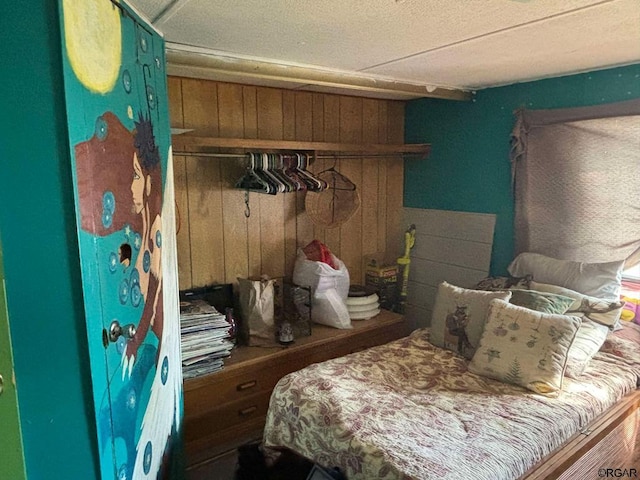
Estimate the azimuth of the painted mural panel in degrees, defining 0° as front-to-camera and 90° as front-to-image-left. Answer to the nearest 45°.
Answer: approximately 315°

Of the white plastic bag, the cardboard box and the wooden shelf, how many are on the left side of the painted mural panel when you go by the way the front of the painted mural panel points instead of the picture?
3

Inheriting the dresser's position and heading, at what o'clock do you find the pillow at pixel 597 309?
The pillow is roughly at 11 o'clock from the dresser.
